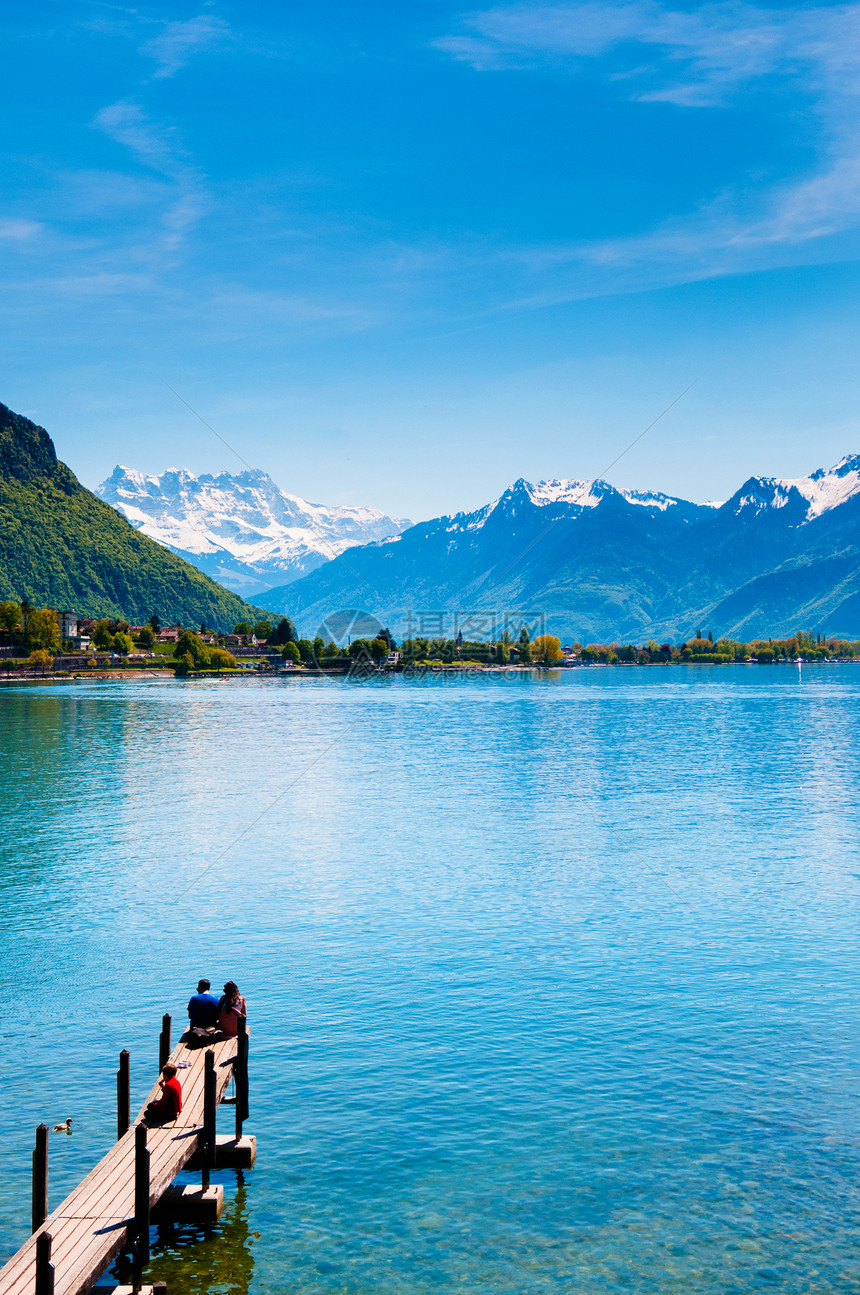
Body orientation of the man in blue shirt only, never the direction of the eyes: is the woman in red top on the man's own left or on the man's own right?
on the man's own right

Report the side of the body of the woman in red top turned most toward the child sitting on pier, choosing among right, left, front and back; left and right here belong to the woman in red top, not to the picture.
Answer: back

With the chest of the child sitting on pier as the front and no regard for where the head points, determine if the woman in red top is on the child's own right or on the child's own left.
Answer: on the child's own right

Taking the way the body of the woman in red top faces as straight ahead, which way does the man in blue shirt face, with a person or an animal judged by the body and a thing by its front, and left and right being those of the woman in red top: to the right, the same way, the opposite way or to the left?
the same way

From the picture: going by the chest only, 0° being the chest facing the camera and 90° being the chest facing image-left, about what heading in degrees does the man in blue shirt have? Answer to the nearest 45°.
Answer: approximately 180°

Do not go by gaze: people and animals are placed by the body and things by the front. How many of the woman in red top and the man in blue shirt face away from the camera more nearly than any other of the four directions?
2

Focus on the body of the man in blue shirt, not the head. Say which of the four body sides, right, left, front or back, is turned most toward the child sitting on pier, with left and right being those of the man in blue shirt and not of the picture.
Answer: back

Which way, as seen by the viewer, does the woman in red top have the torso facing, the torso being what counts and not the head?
away from the camera
